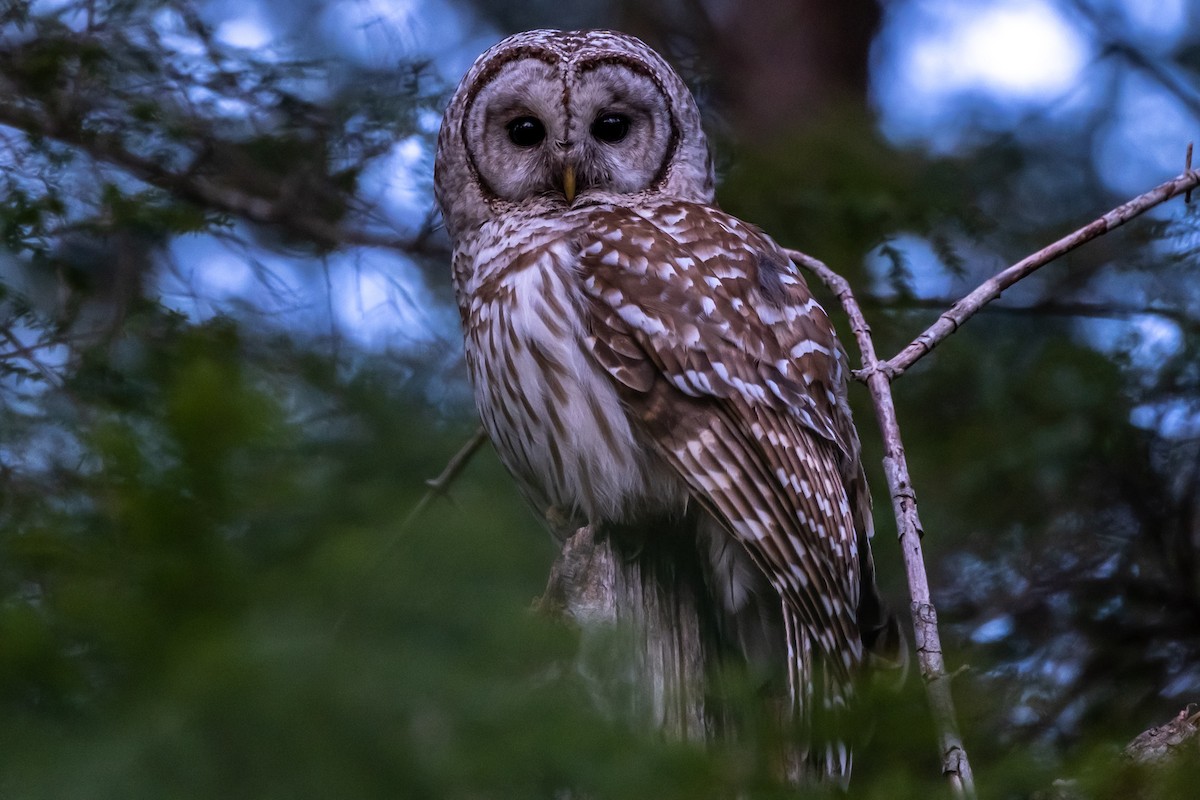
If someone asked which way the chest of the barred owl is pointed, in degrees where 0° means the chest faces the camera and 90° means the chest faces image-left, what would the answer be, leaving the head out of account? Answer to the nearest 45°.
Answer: approximately 45°

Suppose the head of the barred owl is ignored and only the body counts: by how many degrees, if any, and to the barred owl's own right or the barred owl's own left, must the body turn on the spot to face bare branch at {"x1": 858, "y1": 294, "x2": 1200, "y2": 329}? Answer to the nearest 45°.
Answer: approximately 180°
